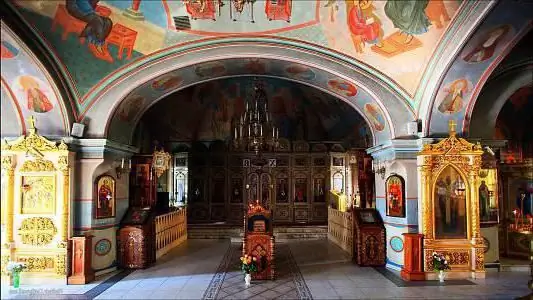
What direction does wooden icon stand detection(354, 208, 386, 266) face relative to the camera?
toward the camera

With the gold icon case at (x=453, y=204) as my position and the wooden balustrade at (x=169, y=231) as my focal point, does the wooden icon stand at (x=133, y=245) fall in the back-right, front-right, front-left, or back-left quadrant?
front-left

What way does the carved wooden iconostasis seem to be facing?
toward the camera

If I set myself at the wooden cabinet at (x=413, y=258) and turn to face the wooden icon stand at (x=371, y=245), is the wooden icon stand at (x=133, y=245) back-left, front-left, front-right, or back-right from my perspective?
front-left

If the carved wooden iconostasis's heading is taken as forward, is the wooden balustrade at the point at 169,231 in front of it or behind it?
in front

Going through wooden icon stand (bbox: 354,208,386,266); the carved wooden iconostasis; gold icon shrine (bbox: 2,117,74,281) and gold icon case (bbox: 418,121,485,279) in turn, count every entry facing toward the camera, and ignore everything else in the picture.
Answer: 4

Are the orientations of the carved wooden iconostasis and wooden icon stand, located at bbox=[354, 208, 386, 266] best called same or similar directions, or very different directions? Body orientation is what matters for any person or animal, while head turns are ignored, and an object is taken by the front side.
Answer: same or similar directions

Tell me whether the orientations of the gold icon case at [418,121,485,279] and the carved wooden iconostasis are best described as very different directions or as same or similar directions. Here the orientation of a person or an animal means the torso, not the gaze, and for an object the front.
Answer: same or similar directions

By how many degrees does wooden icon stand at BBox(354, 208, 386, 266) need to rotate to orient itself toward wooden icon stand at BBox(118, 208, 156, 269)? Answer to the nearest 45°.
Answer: approximately 90° to its right

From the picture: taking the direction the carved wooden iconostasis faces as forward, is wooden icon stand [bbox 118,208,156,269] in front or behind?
in front

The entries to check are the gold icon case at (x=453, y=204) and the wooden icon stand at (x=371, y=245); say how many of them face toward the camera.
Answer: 2

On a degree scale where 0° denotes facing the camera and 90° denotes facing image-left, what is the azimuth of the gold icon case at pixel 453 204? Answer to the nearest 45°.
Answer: approximately 0°

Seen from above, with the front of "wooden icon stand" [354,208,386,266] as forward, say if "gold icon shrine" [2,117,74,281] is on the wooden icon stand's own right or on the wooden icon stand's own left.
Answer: on the wooden icon stand's own right

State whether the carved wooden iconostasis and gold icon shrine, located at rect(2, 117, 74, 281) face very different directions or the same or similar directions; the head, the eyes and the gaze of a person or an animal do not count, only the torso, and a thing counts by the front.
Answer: same or similar directions
